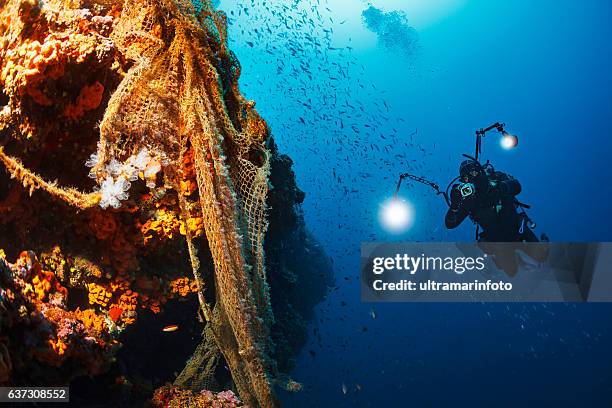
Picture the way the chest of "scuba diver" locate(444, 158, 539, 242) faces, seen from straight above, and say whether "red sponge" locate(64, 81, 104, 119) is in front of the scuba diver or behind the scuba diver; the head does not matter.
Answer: in front

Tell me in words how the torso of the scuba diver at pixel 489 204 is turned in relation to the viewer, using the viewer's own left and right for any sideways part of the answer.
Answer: facing the viewer and to the left of the viewer

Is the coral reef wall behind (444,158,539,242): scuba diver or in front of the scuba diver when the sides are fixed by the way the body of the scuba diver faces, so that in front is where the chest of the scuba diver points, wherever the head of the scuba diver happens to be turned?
in front
